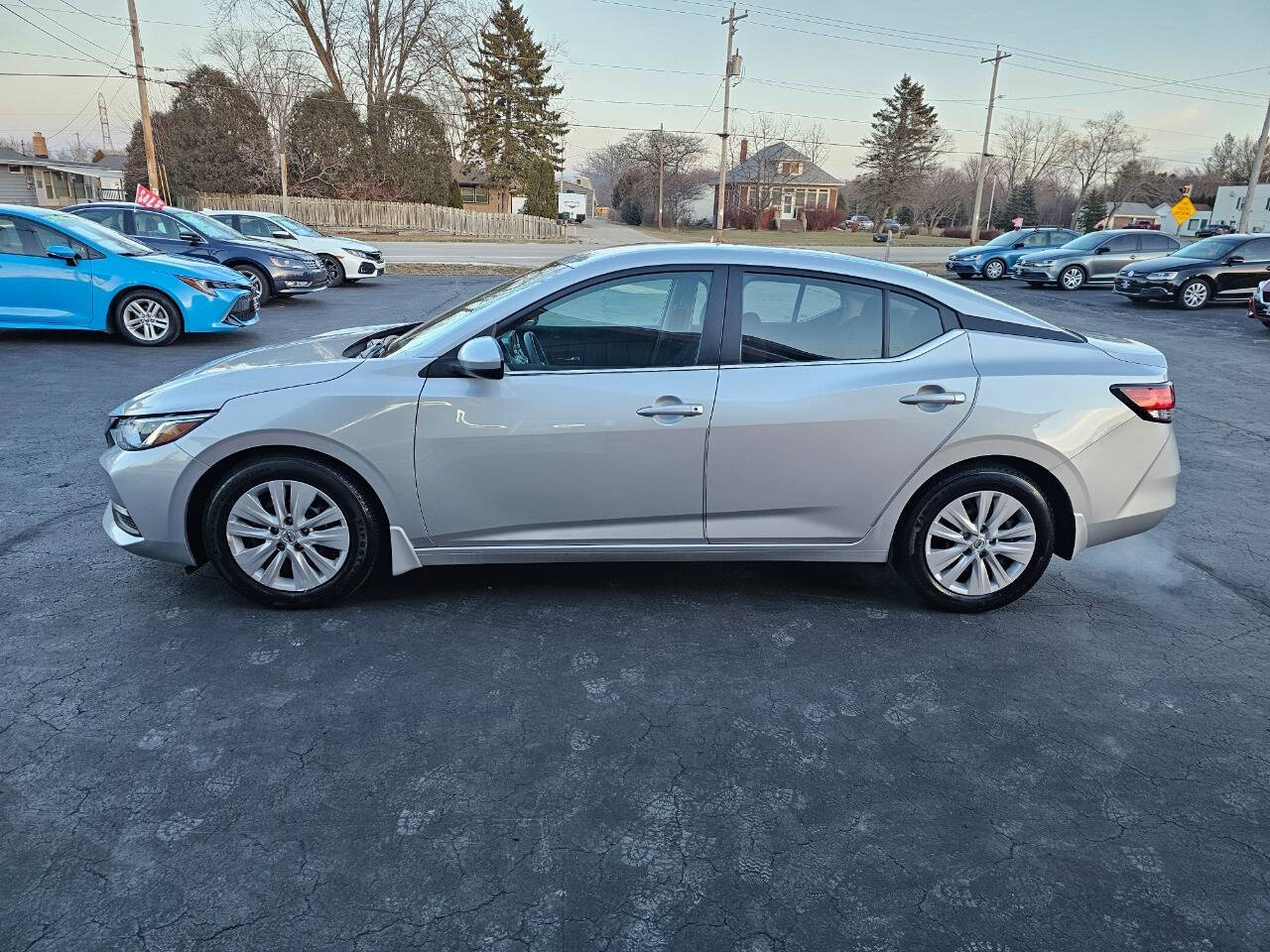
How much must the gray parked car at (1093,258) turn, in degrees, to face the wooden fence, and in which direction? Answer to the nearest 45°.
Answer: approximately 45° to its right

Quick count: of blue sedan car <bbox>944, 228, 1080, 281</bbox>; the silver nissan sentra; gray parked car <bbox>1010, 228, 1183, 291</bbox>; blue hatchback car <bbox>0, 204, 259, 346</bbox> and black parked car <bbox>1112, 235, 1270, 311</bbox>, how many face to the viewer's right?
1

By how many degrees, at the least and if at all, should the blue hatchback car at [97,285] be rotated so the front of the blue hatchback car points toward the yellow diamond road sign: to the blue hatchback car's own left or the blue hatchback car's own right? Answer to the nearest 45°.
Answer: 0° — it already faces it

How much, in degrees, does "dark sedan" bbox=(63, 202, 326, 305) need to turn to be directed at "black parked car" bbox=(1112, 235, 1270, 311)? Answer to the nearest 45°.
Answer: approximately 45° to its left

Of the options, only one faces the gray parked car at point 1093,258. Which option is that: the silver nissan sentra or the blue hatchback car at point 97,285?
the blue hatchback car

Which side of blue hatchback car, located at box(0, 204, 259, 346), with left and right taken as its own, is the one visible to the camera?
right

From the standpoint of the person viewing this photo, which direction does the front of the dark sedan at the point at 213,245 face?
facing the viewer and to the right of the viewer

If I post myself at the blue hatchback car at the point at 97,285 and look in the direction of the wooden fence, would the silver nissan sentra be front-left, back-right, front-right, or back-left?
back-right

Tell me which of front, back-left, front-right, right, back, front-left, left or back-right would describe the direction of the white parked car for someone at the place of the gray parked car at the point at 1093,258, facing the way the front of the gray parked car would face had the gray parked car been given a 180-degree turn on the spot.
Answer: back

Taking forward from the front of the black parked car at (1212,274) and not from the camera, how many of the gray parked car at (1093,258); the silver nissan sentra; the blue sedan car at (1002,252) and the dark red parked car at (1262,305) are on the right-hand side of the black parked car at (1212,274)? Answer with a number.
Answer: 2

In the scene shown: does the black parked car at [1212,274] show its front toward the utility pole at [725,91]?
no

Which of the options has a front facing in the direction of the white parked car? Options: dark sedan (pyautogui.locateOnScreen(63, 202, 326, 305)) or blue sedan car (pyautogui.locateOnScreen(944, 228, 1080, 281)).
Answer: the blue sedan car

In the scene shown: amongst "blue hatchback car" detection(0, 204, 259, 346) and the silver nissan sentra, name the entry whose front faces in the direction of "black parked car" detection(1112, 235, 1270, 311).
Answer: the blue hatchback car

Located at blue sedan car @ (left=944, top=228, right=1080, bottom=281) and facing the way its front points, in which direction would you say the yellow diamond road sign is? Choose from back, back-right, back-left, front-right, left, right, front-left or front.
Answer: back

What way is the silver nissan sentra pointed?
to the viewer's left

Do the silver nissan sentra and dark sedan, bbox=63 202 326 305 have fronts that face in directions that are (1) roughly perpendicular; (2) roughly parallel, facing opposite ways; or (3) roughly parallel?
roughly parallel, facing opposite ways

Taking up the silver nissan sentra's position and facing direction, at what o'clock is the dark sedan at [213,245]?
The dark sedan is roughly at 2 o'clock from the silver nissan sentra.

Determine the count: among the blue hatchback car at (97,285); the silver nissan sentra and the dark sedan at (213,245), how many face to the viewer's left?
1

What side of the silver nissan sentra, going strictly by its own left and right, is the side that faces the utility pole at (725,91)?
right

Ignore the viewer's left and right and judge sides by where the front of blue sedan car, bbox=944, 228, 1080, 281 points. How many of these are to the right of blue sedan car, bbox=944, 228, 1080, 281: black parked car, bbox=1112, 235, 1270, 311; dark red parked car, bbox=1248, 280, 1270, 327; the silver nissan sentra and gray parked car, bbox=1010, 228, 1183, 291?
0
